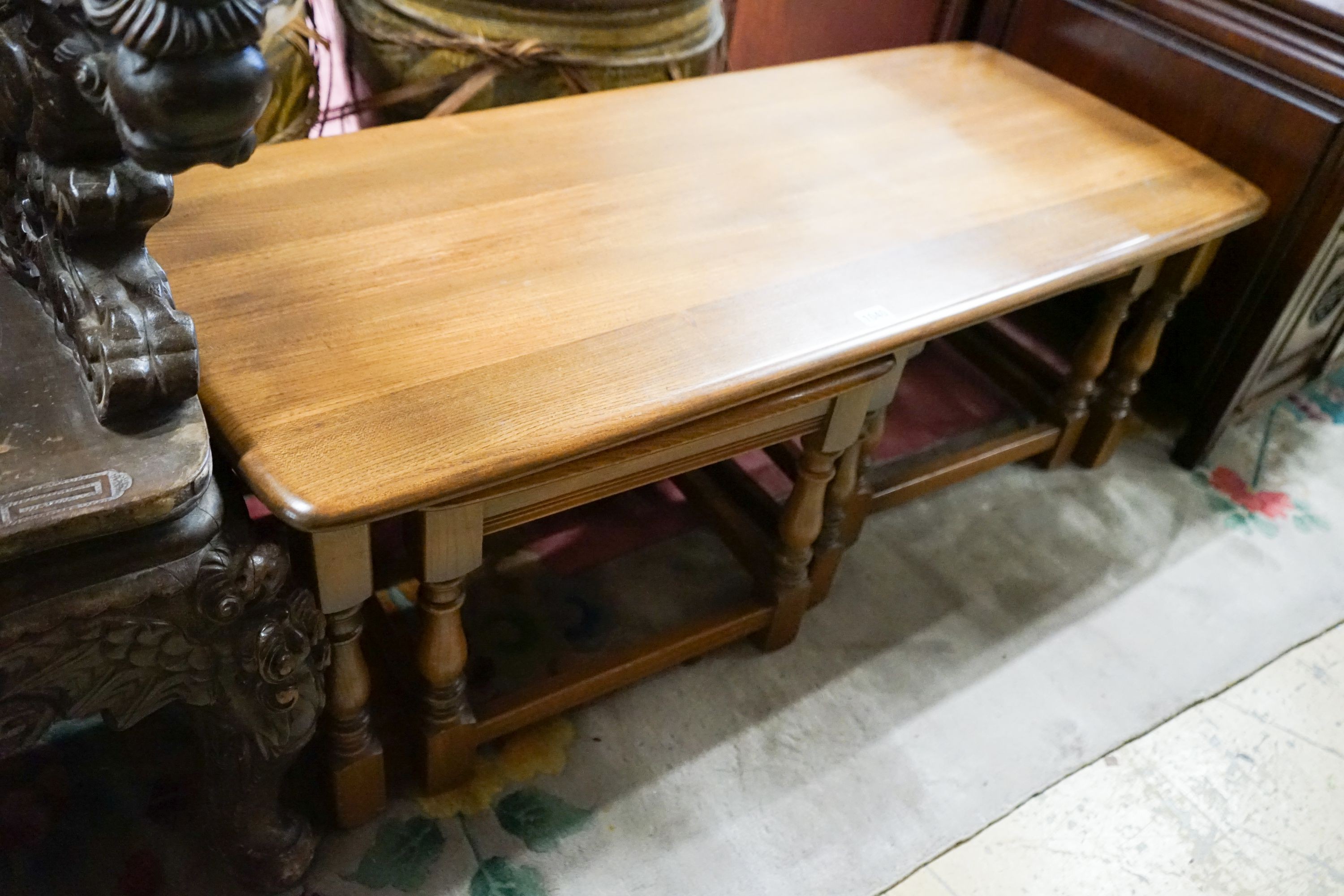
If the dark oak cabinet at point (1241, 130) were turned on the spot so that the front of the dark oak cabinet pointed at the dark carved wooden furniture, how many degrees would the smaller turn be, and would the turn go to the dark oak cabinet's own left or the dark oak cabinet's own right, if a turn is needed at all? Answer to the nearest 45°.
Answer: approximately 45° to the dark oak cabinet's own right
